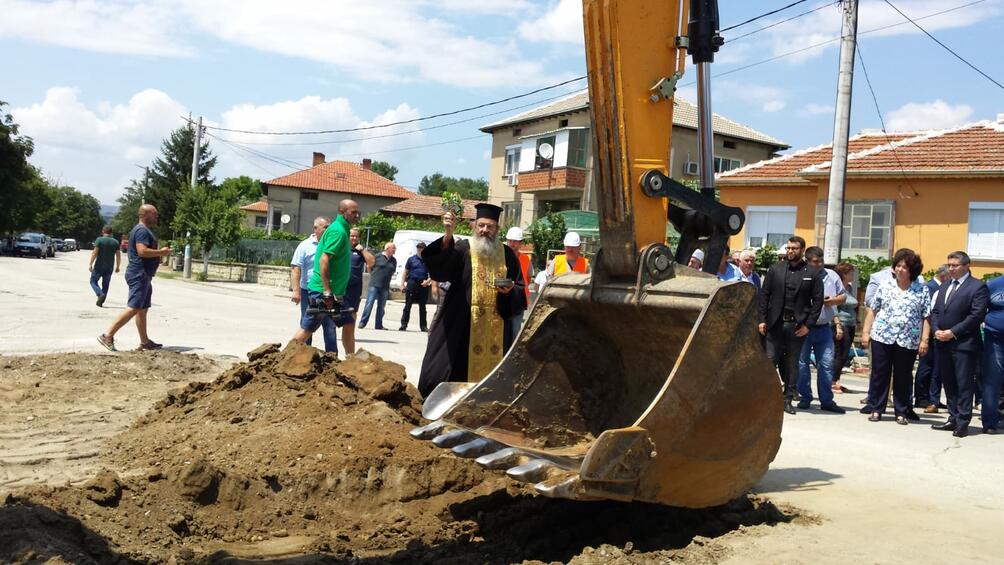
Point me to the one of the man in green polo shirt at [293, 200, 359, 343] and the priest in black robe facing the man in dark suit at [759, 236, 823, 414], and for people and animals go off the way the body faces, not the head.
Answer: the man in green polo shirt

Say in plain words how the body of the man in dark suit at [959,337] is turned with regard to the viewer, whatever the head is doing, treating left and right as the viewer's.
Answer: facing the viewer and to the left of the viewer

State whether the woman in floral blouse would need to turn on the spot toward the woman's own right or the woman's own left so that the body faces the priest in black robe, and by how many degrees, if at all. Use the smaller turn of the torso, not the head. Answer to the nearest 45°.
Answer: approximately 45° to the woman's own right

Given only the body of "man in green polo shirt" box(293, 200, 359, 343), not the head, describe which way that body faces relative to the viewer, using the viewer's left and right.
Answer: facing to the right of the viewer

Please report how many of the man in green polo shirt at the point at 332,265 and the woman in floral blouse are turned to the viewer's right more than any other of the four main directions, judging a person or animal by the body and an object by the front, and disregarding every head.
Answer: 1

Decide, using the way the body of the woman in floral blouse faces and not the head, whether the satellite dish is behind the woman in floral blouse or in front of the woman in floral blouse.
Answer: behind

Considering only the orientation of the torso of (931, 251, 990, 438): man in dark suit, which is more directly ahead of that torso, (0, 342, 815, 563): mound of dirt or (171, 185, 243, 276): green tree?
the mound of dirt

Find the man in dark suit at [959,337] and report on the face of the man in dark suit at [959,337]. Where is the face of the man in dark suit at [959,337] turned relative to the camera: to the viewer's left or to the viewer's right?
to the viewer's left

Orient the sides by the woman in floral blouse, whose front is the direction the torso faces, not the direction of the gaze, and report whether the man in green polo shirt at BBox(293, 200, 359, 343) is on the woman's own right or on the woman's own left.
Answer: on the woman's own right

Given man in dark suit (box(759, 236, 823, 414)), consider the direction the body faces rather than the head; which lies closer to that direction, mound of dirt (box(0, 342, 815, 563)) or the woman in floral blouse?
the mound of dirt

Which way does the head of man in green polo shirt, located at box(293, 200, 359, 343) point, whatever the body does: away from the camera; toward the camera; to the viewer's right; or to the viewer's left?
to the viewer's right

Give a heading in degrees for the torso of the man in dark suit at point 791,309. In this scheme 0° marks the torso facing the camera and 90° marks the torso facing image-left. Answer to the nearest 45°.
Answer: approximately 0°

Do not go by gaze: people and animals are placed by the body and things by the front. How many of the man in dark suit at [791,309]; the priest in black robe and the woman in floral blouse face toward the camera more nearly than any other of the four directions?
3
